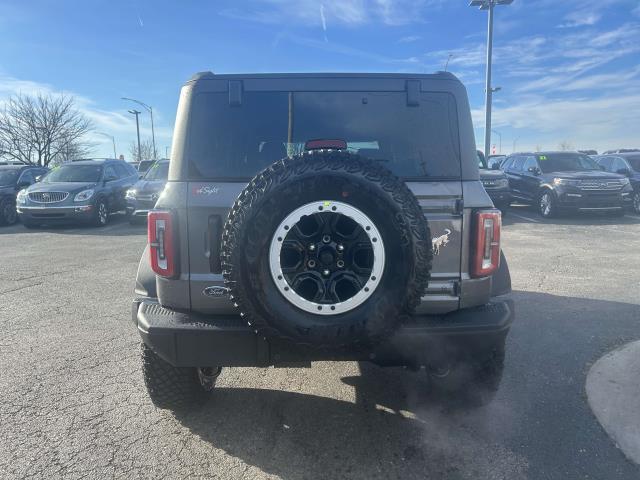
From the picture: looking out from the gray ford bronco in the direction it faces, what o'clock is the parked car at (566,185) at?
The parked car is roughly at 1 o'clock from the gray ford bronco.

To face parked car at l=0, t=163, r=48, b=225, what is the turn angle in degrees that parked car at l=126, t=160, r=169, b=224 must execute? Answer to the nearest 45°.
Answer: approximately 90° to its right

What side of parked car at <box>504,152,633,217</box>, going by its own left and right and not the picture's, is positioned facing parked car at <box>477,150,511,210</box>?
right

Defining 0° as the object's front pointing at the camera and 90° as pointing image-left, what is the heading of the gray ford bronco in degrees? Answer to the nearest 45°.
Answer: approximately 180°

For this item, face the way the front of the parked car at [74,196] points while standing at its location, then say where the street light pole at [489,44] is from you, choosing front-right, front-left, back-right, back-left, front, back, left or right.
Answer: back-left

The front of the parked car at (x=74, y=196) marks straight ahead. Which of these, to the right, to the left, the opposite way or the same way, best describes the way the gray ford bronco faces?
the opposite way

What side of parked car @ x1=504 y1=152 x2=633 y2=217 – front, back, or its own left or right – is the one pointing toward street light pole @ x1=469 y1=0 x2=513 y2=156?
back

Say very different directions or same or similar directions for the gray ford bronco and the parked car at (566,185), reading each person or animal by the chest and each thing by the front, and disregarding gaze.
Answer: very different directions
